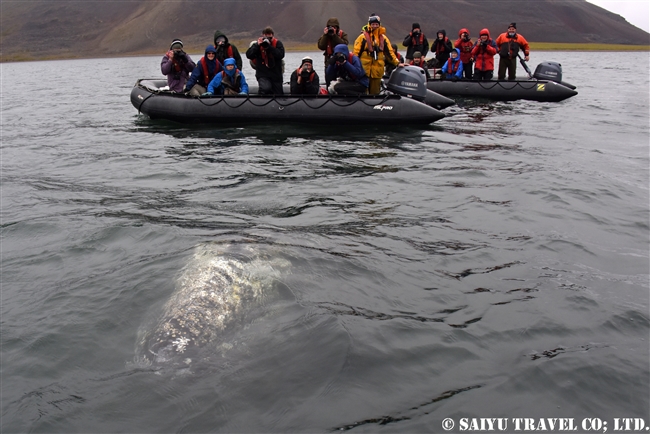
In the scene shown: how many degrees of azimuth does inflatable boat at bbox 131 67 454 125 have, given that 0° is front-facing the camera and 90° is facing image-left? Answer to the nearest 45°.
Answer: approximately 90°

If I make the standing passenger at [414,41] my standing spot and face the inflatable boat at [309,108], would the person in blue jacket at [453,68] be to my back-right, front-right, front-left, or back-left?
back-left

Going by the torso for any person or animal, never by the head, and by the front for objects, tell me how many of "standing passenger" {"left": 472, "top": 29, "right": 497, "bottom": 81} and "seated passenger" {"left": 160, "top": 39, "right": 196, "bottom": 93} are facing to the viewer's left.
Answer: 0

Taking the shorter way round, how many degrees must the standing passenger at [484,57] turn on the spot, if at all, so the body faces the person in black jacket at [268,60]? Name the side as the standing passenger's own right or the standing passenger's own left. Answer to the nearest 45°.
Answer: approximately 45° to the standing passenger's own right

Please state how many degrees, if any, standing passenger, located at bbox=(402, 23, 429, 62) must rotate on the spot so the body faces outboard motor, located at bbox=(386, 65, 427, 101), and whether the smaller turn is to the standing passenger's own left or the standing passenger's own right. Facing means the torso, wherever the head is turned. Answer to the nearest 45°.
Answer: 0° — they already face it

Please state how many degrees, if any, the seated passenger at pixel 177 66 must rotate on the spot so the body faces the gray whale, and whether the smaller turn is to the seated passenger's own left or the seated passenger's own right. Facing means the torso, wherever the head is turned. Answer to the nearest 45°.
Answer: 0° — they already face it

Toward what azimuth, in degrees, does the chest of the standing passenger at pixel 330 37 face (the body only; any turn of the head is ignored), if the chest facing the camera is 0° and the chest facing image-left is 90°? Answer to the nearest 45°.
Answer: approximately 0°

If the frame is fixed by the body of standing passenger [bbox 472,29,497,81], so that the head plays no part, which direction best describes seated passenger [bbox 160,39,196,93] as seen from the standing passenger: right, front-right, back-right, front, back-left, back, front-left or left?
front-right

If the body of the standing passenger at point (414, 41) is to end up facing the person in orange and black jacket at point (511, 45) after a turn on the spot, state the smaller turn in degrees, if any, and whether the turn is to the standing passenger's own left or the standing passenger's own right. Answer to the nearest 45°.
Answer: approximately 90° to the standing passenger's own left

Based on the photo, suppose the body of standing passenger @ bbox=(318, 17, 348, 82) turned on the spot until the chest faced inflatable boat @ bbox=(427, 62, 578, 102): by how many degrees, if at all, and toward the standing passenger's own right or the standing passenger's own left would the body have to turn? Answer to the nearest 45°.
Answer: approximately 135° to the standing passenger's own left
